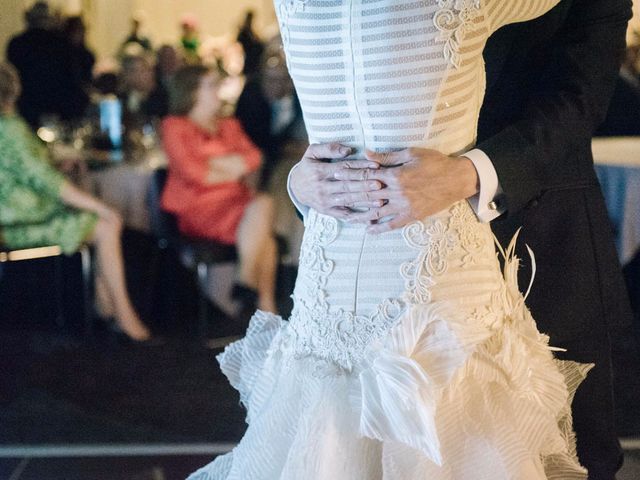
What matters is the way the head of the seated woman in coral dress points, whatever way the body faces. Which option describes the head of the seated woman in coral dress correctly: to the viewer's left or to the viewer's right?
to the viewer's right

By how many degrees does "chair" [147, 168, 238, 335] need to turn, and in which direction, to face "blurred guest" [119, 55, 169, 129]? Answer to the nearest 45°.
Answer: approximately 90° to its left

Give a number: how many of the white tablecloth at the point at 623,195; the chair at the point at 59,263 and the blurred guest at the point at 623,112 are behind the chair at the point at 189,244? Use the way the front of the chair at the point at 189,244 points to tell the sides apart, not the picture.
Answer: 1

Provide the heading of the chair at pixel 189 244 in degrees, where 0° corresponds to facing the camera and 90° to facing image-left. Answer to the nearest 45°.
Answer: approximately 270°

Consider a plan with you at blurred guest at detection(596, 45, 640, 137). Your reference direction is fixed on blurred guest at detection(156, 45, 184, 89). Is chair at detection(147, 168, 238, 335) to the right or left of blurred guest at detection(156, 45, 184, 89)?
left

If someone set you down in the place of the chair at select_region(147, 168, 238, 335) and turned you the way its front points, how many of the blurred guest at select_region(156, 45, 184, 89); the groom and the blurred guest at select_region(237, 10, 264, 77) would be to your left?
2

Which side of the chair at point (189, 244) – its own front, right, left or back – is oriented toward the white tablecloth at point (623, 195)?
front

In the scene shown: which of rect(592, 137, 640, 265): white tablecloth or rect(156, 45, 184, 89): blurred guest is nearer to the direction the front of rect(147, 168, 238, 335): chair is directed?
the white tablecloth

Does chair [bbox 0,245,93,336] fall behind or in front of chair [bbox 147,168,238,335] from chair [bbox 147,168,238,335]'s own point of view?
behind
